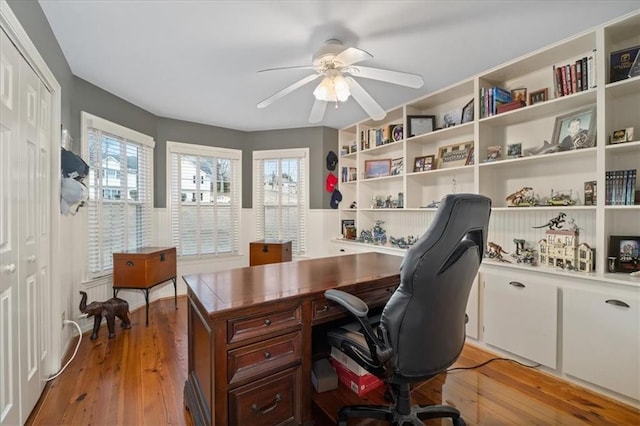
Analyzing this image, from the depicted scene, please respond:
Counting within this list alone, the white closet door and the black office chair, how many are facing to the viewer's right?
1

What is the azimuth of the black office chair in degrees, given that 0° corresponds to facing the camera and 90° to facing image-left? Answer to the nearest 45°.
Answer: approximately 135°

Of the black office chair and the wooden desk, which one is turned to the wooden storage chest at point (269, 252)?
the black office chair

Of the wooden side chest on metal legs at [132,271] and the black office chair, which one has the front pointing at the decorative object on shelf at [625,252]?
the wooden side chest on metal legs

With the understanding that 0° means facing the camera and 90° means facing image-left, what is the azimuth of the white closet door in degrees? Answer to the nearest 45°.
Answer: approximately 270°

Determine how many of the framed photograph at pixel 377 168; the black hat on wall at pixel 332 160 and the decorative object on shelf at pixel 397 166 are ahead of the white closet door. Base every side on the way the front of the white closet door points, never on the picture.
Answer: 3

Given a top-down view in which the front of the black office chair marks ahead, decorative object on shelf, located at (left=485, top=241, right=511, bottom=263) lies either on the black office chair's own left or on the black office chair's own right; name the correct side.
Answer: on the black office chair's own right

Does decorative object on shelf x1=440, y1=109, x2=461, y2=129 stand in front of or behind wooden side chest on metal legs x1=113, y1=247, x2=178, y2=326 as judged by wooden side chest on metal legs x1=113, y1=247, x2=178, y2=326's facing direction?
in front

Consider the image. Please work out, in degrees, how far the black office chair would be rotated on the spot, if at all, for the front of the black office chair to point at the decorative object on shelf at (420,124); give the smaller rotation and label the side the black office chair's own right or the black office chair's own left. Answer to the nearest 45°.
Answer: approximately 45° to the black office chair's own right

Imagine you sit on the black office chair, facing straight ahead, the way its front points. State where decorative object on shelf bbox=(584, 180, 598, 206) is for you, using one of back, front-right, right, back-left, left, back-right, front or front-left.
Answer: right

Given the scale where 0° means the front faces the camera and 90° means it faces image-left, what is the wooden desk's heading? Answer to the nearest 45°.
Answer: approximately 315°

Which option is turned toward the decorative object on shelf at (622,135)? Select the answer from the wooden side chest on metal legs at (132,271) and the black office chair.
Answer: the wooden side chest on metal legs

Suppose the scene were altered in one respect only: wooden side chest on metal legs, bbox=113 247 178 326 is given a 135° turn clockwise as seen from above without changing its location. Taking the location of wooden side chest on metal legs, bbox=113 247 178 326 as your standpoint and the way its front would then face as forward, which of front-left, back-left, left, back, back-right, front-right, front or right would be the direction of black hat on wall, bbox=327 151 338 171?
back
